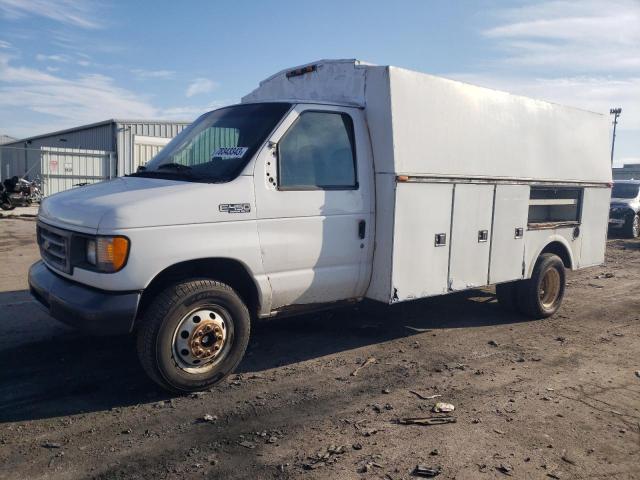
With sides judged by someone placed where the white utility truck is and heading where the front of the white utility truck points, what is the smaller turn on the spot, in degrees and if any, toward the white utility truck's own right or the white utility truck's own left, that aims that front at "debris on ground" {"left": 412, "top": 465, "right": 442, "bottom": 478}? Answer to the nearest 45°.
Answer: approximately 90° to the white utility truck's own left

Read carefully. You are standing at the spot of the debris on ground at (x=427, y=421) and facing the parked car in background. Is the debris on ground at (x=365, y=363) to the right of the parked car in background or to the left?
left

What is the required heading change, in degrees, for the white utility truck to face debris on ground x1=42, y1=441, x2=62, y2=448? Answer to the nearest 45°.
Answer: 0° — it already faces it

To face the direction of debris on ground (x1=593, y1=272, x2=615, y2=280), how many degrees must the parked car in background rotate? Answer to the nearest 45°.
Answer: approximately 45° to its left

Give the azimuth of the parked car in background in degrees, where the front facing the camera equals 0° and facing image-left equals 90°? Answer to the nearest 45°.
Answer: approximately 45°

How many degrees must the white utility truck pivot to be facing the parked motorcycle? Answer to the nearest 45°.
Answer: approximately 90° to its right

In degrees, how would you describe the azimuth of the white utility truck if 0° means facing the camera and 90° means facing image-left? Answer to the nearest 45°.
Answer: approximately 45°

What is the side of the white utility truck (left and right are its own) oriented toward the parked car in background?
back

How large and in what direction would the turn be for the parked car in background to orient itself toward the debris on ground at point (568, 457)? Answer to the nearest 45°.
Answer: approximately 45° to its left

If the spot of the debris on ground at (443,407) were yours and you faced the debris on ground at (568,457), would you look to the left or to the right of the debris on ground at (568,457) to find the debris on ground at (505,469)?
right
